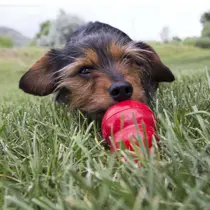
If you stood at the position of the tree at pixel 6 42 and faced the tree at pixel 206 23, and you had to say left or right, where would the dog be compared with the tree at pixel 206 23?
right

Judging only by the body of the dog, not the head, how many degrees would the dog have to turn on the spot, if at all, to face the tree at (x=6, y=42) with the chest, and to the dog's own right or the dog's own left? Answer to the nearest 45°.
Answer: approximately 180°

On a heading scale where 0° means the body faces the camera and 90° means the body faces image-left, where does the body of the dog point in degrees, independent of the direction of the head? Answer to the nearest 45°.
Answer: approximately 0°

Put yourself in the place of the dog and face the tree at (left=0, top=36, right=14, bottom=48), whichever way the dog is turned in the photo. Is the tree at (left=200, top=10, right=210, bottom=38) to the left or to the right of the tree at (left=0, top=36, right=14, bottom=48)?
right

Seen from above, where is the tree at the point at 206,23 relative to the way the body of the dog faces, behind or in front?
behind
